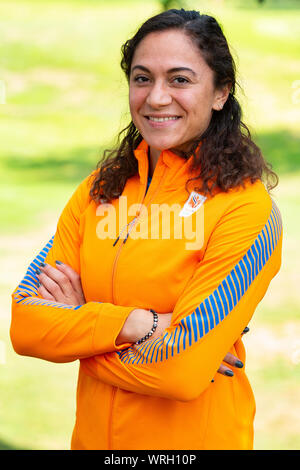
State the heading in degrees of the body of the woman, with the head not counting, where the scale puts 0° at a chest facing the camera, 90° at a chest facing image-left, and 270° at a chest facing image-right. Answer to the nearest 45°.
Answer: approximately 45°
